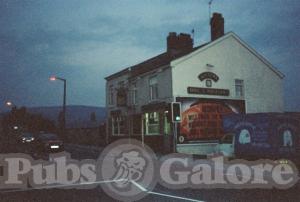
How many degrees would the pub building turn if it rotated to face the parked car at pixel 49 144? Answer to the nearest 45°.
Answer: approximately 45° to its right

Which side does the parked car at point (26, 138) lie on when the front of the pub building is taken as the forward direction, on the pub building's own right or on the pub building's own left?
on the pub building's own right

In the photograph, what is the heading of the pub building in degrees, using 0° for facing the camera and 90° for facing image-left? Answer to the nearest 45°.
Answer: approximately 45°
